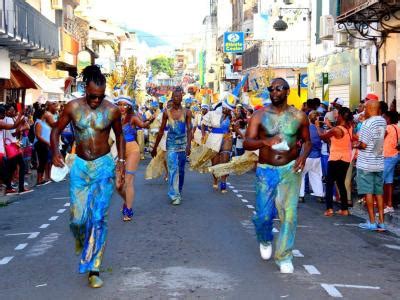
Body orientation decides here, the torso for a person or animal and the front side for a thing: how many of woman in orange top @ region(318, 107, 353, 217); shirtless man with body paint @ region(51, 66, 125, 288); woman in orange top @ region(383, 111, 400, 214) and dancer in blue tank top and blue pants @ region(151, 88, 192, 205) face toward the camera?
2

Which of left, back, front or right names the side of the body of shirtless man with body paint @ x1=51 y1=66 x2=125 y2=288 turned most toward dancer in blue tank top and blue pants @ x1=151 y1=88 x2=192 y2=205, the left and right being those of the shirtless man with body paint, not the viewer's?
back

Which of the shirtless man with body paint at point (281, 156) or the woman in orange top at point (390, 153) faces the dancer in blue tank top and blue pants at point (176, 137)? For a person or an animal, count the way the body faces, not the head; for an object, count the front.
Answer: the woman in orange top

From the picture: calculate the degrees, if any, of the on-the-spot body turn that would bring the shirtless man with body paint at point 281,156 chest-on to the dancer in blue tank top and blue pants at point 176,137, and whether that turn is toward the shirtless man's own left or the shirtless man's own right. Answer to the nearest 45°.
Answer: approximately 180°

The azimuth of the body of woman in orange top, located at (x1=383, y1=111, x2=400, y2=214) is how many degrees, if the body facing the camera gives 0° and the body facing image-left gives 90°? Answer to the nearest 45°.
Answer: approximately 90°

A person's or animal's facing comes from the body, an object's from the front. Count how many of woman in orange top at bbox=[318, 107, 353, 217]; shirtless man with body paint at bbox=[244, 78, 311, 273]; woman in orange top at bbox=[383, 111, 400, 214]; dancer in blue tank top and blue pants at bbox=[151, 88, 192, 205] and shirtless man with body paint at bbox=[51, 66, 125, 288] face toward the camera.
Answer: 3

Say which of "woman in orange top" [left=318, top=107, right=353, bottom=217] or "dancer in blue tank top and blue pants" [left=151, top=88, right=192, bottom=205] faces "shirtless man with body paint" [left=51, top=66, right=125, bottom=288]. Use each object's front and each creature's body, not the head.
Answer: the dancer in blue tank top and blue pants
